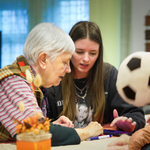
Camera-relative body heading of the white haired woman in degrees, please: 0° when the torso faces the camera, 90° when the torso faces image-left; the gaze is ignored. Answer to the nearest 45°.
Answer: approximately 270°

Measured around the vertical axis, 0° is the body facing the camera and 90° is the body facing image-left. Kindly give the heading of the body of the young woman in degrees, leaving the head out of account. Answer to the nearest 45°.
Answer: approximately 0°

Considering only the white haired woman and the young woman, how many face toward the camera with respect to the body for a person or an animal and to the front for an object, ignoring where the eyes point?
1

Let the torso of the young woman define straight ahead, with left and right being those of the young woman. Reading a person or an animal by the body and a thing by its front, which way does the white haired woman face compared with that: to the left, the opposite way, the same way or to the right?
to the left
